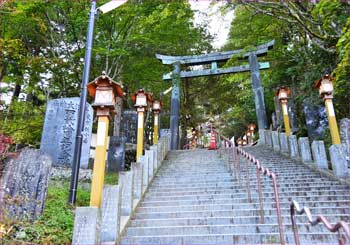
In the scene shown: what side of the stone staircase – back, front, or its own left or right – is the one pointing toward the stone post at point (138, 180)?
right

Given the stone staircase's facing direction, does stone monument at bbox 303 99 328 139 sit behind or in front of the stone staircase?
behind

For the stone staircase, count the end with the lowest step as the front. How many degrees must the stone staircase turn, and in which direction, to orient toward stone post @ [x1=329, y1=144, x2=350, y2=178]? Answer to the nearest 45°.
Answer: approximately 135° to its left

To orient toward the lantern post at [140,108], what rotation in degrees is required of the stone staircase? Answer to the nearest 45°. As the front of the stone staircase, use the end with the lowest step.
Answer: approximately 135° to its right

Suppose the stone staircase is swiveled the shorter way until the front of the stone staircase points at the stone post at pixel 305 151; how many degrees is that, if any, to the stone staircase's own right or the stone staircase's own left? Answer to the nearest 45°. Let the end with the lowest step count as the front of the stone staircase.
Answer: approximately 135° to the stone staircase's own left

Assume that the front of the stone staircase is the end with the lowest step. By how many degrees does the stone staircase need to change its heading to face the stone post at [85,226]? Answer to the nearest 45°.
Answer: approximately 45° to its right

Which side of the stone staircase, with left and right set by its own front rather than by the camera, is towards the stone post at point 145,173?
right

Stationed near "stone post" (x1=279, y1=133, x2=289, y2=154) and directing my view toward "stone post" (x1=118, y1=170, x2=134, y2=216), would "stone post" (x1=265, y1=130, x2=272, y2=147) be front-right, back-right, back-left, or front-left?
back-right

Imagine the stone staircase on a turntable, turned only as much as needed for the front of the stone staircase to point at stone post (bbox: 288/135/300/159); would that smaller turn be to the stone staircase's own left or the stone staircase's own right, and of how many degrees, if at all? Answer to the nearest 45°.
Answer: approximately 135° to the stone staircase's own left

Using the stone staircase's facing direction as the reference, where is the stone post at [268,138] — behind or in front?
behind

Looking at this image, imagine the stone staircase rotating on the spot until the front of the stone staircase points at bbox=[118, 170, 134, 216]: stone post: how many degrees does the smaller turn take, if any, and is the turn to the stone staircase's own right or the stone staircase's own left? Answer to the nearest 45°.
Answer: approximately 45° to the stone staircase's own right

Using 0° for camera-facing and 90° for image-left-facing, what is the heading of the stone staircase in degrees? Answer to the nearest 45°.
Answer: approximately 0°
